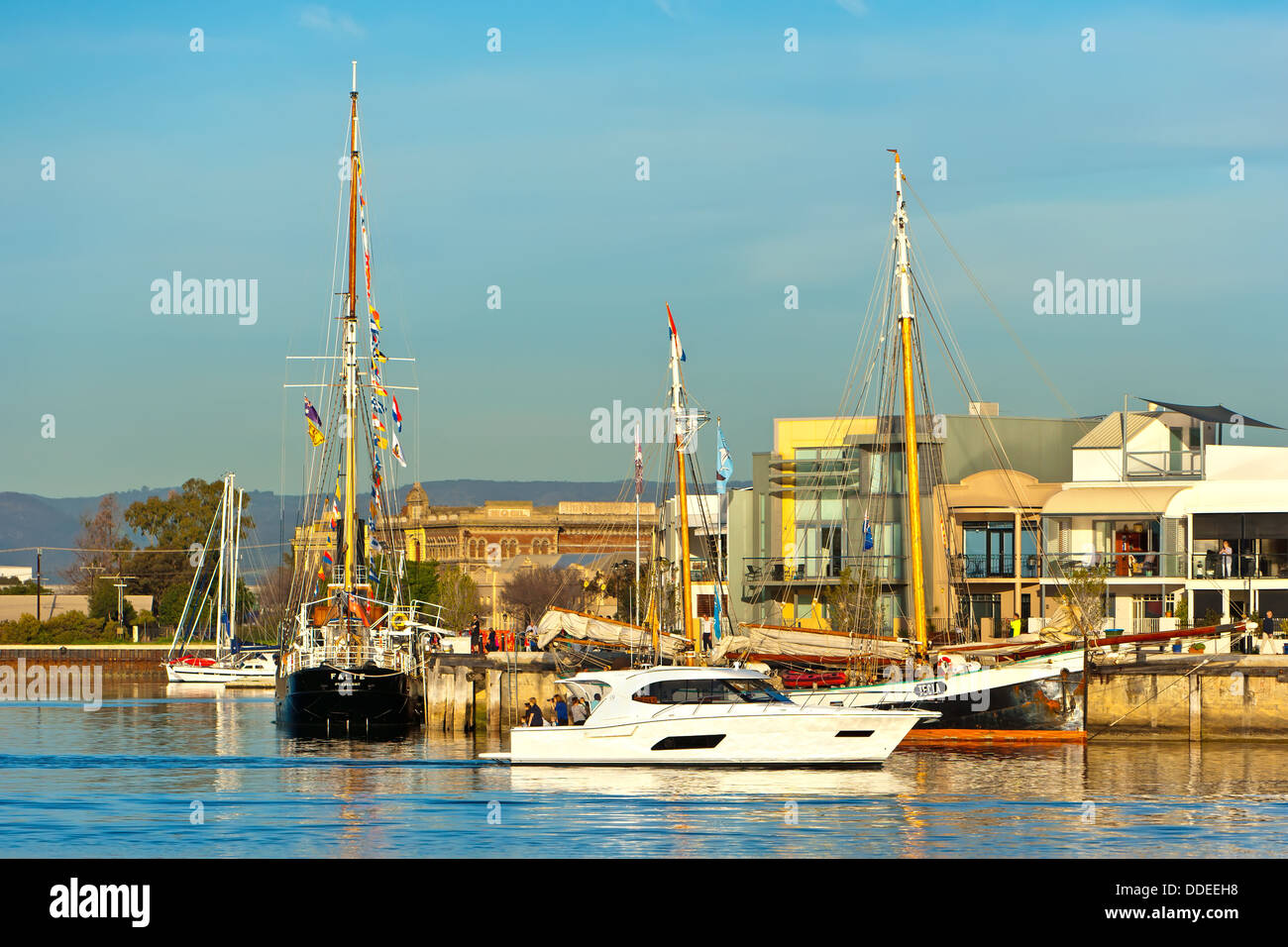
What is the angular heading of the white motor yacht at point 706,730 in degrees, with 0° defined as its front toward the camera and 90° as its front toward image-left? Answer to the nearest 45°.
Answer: approximately 270°
